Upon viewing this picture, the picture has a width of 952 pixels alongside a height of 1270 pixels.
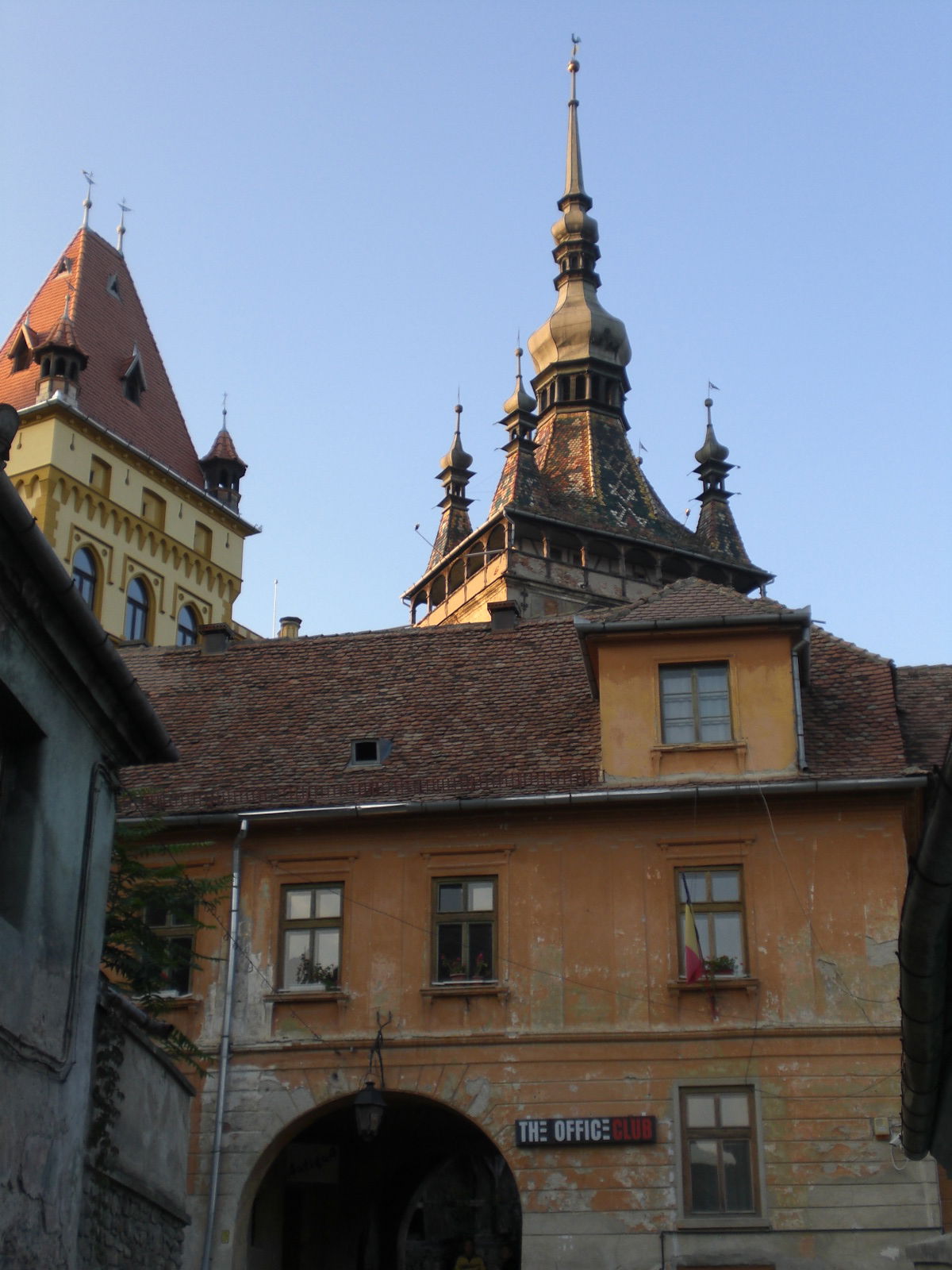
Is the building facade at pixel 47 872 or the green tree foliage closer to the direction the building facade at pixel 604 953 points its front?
the building facade

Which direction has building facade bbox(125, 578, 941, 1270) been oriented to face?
toward the camera

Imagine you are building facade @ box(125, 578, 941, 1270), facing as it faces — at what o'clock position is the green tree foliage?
The green tree foliage is roughly at 2 o'clock from the building facade.

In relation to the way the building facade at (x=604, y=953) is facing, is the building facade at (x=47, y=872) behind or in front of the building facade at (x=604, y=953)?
in front
